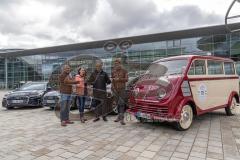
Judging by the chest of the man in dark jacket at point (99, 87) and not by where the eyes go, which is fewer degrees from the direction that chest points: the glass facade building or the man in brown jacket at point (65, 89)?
the man in brown jacket

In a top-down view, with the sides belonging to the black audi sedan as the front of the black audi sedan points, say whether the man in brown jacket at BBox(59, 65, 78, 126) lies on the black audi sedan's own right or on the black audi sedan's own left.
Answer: on the black audi sedan's own left

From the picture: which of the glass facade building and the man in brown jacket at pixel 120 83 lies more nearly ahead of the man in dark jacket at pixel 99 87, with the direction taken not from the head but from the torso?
the man in brown jacket

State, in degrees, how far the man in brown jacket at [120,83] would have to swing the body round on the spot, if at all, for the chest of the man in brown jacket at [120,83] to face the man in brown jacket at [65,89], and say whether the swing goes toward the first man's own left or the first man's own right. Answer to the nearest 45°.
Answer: approximately 45° to the first man's own right

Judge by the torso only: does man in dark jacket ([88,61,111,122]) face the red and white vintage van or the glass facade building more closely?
the red and white vintage van

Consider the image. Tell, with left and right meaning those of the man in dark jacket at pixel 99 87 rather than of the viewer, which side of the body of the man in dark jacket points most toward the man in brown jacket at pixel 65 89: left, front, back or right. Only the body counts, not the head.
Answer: right
